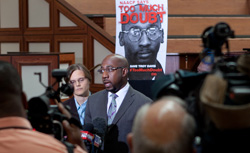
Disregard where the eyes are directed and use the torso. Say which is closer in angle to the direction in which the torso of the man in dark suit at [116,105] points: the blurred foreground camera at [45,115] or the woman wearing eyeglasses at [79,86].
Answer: the blurred foreground camera

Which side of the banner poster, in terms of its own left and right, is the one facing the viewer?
front

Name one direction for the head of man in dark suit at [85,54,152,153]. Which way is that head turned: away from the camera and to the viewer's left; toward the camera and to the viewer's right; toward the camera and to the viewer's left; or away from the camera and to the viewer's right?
toward the camera and to the viewer's left

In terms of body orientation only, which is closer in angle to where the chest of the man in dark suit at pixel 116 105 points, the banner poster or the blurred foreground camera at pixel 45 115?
the blurred foreground camera

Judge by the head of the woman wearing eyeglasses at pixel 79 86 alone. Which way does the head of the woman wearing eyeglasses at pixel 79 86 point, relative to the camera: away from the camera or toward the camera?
toward the camera

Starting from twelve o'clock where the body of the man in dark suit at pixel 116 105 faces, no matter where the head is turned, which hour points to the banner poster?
The banner poster is roughly at 5 o'clock from the man in dark suit.

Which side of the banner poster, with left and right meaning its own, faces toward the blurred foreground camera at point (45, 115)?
front

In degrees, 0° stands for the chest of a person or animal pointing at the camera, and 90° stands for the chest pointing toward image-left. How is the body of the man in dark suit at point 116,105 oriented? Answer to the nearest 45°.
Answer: approximately 45°

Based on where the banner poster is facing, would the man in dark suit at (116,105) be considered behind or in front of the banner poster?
in front

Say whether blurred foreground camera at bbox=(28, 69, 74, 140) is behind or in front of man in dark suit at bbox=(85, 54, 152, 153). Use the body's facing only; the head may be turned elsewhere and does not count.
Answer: in front

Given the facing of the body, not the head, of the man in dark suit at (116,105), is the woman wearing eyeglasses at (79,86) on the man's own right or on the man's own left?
on the man's own right

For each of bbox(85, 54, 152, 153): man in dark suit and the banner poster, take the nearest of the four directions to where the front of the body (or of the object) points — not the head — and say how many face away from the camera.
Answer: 0
